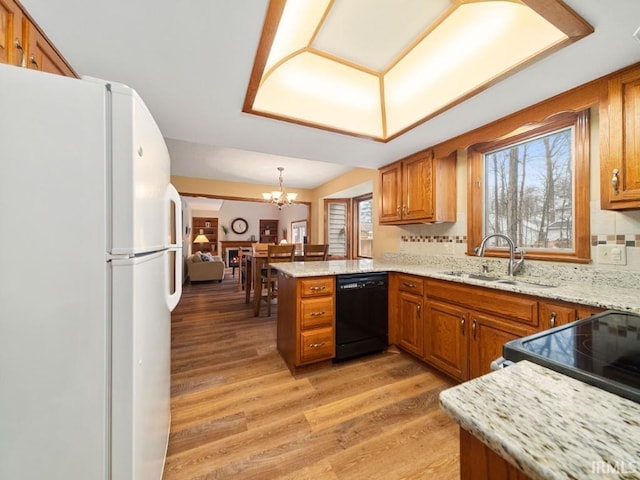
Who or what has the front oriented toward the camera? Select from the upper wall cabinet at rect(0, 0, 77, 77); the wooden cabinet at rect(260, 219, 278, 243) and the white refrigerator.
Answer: the wooden cabinet

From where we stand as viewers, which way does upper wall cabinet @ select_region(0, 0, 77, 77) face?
facing to the right of the viewer

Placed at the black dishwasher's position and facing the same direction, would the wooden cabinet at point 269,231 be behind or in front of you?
behind

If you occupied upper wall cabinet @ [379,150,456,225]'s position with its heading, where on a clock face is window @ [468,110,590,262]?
The window is roughly at 8 o'clock from the upper wall cabinet.

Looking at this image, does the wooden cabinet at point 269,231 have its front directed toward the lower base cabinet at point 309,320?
yes

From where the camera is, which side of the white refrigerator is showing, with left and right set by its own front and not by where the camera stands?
right

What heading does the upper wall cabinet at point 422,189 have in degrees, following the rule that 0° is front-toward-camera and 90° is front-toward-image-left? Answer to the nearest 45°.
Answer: approximately 45°

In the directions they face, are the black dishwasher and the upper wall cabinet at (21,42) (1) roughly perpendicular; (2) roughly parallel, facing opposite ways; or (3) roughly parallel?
roughly perpendicular

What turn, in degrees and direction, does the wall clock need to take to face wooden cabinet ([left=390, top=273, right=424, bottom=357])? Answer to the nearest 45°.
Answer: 0° — it already faces it

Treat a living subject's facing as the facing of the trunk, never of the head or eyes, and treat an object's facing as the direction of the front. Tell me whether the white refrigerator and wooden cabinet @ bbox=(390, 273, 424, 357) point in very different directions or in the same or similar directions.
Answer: very different directions

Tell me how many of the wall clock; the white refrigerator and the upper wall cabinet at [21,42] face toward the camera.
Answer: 1

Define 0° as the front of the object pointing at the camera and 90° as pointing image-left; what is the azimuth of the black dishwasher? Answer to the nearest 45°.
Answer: approximately 315°
